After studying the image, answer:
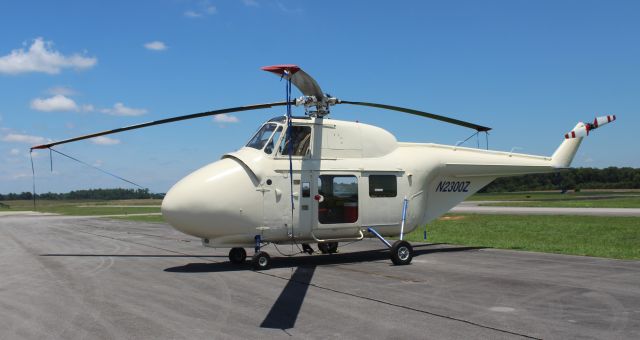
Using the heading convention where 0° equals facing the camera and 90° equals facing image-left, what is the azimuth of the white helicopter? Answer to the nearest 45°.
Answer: approximately 45°
